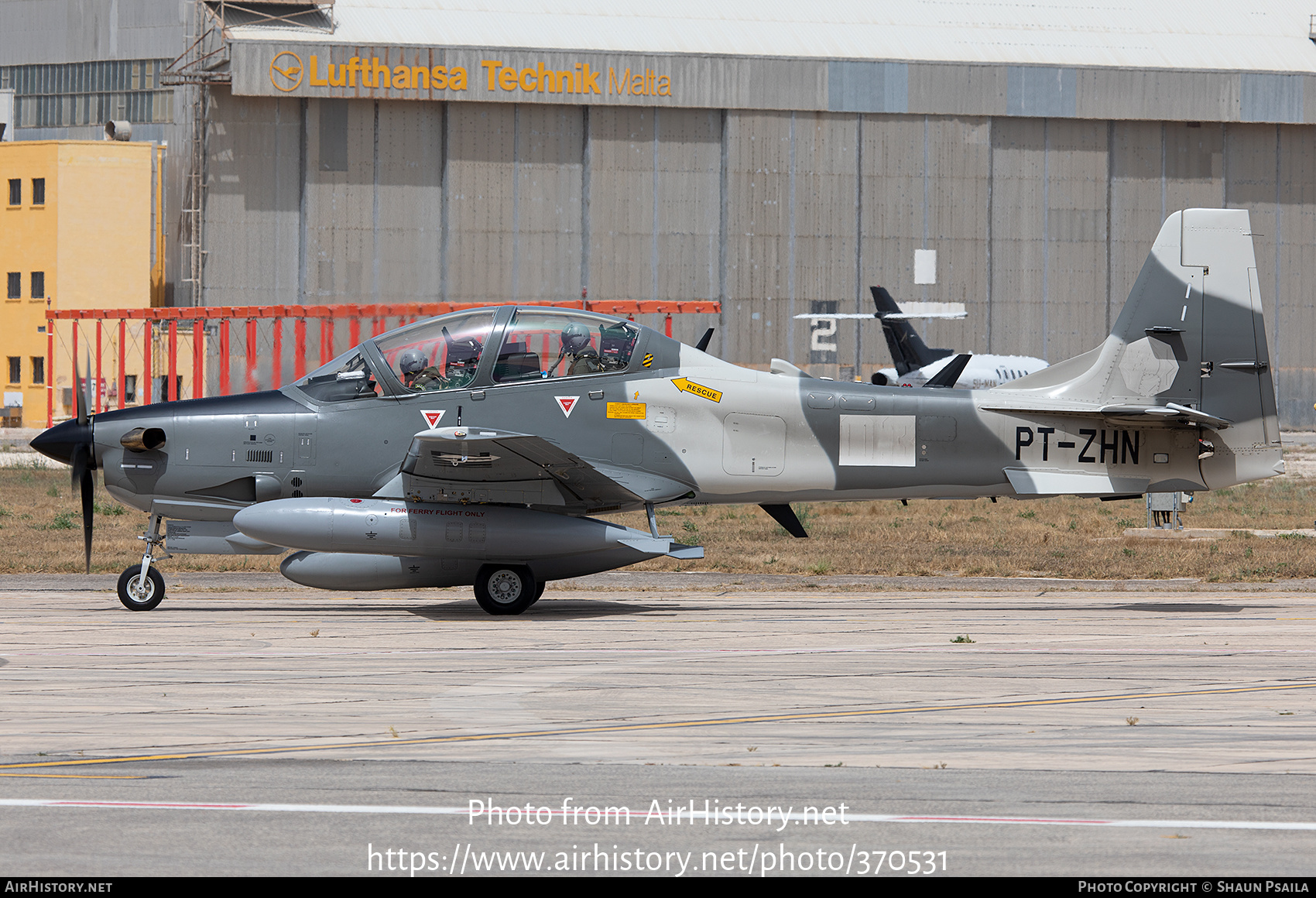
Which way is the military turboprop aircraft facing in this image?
to the viewer's left
